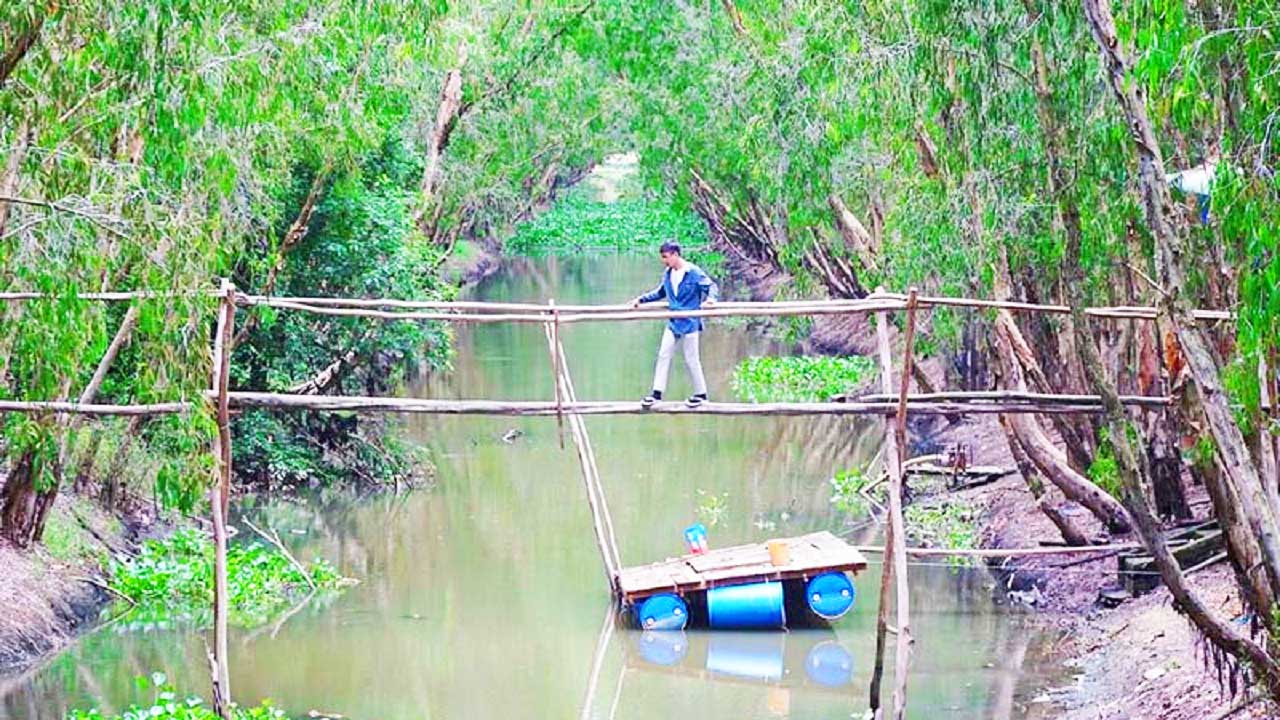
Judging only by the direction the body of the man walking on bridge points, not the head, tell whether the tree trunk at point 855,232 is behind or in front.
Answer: behind

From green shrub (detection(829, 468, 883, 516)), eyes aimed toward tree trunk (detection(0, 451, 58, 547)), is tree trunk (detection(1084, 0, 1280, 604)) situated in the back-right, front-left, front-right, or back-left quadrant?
front-left
